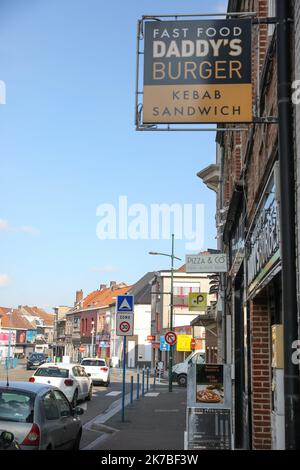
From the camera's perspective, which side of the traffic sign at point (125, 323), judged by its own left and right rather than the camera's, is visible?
front

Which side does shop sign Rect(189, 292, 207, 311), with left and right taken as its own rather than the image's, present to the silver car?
front

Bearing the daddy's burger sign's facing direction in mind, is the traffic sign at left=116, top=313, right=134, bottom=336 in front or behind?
behind

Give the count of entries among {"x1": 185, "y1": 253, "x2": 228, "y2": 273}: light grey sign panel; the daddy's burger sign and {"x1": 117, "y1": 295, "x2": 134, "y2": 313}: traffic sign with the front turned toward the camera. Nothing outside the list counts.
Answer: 3

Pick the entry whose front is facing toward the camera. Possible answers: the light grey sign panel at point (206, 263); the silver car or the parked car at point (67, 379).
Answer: the light grey sign panel

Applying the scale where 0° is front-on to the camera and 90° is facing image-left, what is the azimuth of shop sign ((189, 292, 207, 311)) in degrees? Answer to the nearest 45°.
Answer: approximately 0°

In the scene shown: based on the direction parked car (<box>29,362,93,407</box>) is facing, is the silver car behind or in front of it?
behind

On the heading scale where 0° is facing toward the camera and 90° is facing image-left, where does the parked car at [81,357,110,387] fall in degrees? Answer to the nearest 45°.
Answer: approximately 180°

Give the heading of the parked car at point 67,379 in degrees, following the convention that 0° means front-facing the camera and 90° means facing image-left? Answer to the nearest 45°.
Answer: approximately 225°

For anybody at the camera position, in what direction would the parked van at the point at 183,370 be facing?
facing the viewer and to the left of the viewer

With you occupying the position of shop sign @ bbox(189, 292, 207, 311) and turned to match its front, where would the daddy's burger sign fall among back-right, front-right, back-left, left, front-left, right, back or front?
front

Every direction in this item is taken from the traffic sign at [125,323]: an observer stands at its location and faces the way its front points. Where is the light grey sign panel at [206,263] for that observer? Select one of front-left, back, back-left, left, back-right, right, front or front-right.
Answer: front-left

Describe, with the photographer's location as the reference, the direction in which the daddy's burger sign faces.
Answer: facing the viewer
